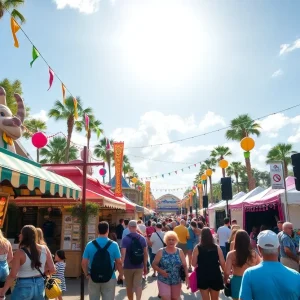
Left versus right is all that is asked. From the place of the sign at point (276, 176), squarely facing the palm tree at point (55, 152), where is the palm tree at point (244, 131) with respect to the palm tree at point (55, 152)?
right

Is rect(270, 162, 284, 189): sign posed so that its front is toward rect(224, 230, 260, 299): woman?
yes

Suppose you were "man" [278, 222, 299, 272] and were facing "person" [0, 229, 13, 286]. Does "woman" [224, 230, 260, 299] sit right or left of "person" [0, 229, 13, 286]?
left

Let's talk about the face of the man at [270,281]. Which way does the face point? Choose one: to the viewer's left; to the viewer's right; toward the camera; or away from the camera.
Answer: away from the camera

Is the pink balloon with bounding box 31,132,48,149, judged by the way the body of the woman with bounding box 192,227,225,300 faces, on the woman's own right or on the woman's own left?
on the woman's own left

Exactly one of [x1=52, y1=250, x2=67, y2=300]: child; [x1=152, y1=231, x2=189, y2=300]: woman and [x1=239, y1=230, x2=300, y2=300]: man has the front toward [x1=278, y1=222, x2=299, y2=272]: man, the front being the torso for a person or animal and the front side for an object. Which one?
[x1=239, y1=230, x2=300, y2=300]: man

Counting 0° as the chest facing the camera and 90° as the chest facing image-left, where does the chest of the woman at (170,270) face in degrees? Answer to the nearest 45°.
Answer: approximately 0°

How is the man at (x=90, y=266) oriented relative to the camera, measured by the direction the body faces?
away from the camera

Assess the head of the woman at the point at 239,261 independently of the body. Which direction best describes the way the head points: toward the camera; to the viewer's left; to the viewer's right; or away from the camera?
away from the camera

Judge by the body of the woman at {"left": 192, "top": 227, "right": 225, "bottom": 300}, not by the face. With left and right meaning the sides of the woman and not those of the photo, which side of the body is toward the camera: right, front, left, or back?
back

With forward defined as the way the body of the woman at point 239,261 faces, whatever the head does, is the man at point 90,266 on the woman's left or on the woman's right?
on the woman's left
